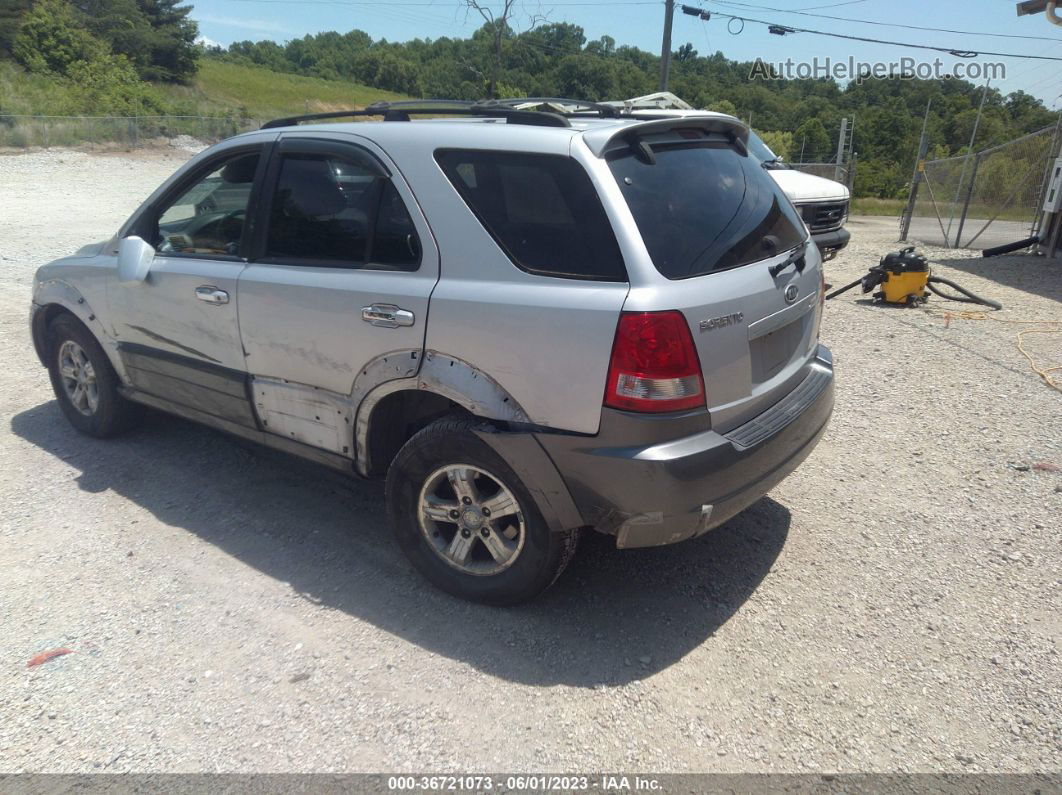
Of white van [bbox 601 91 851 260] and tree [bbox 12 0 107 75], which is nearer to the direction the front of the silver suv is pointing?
the tree

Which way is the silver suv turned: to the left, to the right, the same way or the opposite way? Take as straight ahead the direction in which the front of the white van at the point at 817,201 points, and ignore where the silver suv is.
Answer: the opposite way

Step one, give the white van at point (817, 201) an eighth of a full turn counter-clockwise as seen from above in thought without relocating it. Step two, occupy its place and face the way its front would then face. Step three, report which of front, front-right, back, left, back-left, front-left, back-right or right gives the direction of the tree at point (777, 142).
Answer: left

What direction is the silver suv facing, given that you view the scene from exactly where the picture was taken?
facing away from the viewer and to the left of the viewer

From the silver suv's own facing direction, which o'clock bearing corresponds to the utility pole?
The utility pole is roughly at 2 o'clock from the silver suv.

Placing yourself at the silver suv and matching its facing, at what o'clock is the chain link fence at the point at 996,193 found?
The chain link fence is roughly at 3 o'clock from the silver suv.

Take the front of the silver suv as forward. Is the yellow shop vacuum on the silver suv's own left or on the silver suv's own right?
on the silver suv's own right
